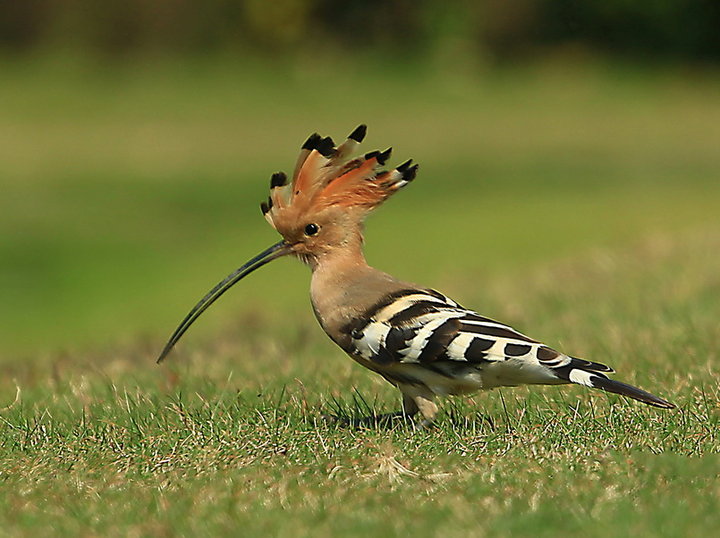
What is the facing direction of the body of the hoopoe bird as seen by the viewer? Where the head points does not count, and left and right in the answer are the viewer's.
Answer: facing to the left of the viewer
